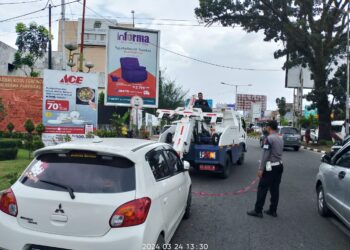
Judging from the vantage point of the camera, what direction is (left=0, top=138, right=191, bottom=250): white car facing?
facing away from the viewer and to the right of the viewer

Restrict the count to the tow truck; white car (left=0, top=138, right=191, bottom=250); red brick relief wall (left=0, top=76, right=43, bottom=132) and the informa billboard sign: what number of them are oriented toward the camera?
2

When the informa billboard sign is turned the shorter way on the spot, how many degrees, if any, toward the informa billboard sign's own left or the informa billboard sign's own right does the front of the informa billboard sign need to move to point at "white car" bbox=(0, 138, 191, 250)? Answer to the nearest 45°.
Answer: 0° — it already faces it

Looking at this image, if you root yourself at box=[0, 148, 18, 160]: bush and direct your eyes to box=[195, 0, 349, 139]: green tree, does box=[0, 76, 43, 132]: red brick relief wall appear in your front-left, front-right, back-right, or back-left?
front-left

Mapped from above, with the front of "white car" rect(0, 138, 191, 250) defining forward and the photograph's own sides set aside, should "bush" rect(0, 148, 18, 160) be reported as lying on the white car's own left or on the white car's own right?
on the white car's own left

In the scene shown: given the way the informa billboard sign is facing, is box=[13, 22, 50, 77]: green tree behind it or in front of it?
behind

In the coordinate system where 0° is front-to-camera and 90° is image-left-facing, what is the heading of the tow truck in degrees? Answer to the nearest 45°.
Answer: approximately 225°

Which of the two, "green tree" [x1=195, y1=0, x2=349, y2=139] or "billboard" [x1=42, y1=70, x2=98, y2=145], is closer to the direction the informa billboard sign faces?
the billboard

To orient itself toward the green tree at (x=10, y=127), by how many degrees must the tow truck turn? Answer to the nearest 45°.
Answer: approximately 90° to its left

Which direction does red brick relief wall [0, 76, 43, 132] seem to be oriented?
toward the camera

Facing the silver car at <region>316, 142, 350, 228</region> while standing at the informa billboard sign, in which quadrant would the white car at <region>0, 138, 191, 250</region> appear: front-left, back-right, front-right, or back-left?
front-right

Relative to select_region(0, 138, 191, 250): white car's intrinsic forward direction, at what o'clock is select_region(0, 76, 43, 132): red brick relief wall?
The red brick relief wall is roughly at 10 o'clock from the white car.

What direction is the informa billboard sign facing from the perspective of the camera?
toward the camera
